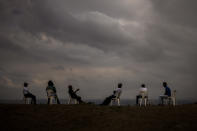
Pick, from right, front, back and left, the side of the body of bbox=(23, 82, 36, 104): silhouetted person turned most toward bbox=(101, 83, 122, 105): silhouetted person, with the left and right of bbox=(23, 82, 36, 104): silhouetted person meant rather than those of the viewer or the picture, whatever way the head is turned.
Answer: front

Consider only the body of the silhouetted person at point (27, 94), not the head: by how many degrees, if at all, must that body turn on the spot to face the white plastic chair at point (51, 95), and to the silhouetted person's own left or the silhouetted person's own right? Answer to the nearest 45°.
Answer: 0° — they already face it

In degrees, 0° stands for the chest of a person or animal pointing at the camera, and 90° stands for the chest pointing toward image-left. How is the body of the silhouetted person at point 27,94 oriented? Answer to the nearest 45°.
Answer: approximately 270°
